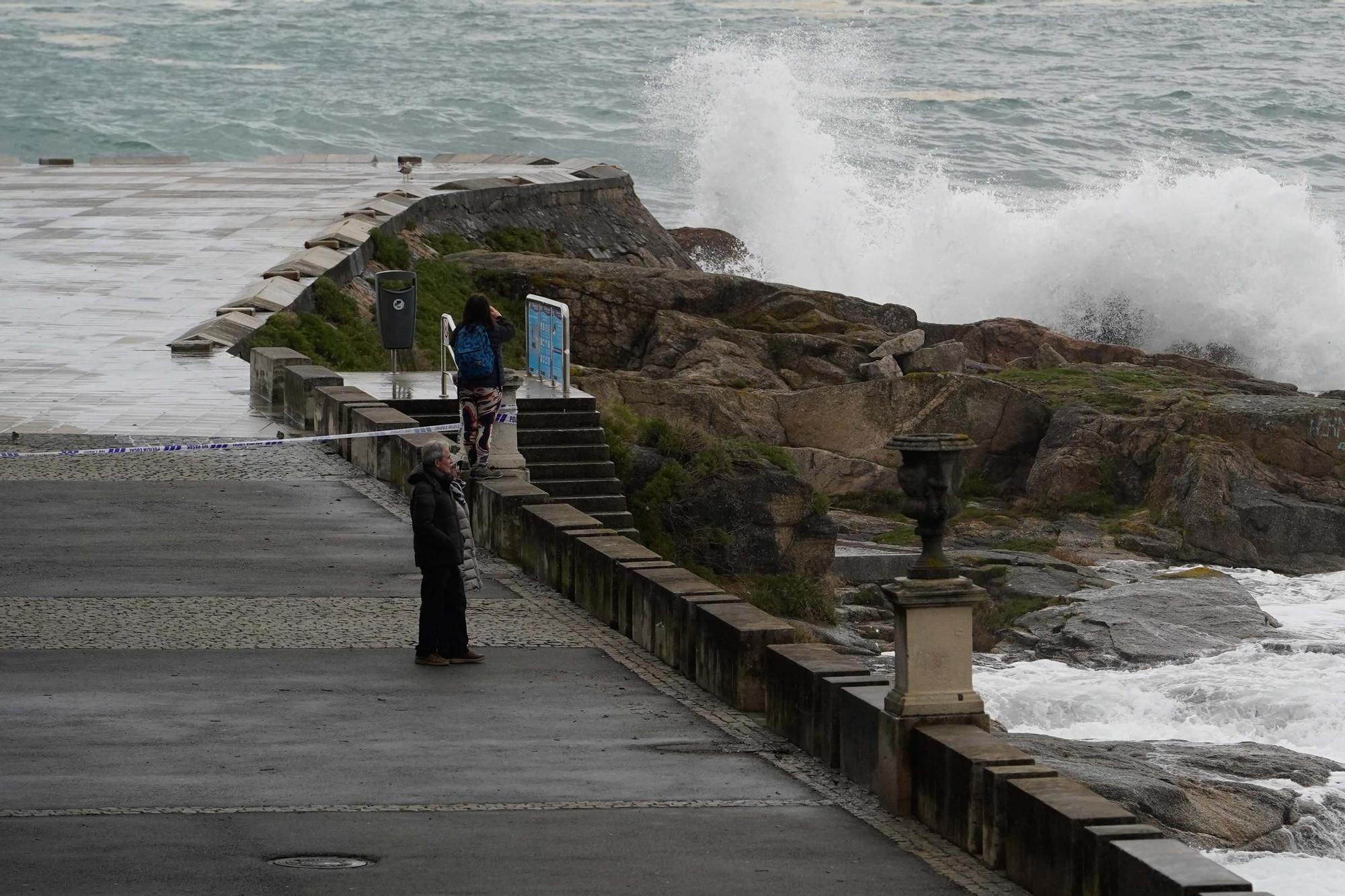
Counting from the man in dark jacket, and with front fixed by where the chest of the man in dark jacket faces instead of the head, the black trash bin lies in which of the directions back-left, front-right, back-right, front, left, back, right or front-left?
left

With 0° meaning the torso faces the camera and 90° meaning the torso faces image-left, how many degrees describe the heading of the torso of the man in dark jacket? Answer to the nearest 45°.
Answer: approximately 270°

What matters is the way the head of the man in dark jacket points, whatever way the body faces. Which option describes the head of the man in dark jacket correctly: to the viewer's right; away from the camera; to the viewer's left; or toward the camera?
to the viewer's right

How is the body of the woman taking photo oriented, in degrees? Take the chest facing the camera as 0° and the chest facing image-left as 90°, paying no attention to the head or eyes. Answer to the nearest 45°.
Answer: approximately 225°

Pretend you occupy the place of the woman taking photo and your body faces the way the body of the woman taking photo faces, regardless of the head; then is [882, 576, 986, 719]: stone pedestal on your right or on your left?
on your right

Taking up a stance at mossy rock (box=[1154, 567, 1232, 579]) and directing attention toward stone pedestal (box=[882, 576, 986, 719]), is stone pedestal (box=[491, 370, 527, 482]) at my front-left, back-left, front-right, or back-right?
front-right

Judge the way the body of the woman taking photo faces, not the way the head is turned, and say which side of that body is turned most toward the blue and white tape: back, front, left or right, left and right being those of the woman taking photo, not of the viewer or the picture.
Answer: left

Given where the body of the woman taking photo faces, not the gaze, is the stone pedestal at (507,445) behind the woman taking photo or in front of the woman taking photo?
in front

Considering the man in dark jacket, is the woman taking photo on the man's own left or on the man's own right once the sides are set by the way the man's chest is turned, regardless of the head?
on the man's own left

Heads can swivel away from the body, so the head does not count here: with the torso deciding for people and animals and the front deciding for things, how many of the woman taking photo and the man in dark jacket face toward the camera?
0

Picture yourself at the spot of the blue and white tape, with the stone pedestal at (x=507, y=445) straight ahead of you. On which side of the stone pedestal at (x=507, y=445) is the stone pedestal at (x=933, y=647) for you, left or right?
right

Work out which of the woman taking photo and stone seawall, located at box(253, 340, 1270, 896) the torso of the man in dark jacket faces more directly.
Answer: the stone seawall

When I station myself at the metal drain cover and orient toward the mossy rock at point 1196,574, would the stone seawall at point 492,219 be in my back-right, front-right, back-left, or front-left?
front-left

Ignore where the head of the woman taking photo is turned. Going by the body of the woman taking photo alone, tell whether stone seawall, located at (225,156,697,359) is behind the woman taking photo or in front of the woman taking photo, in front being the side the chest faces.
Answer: in front
